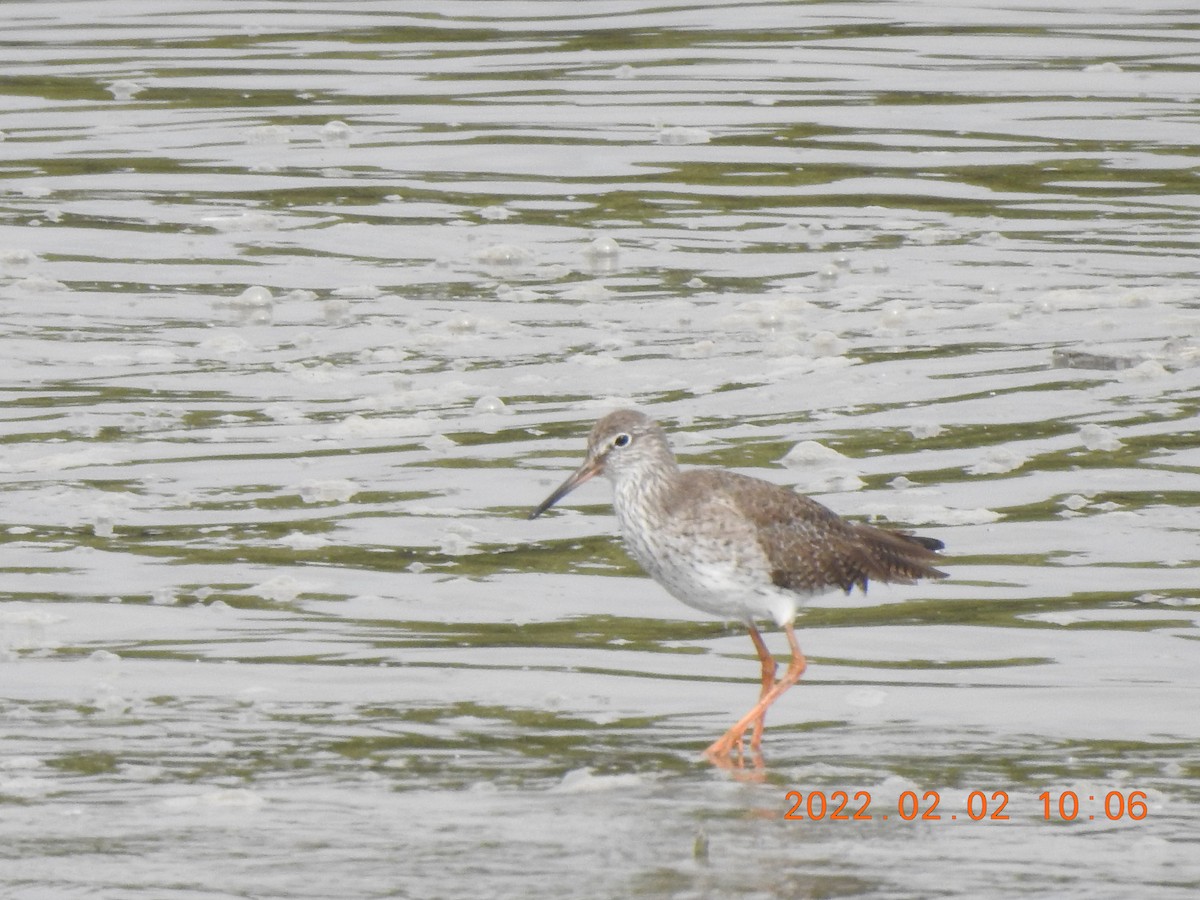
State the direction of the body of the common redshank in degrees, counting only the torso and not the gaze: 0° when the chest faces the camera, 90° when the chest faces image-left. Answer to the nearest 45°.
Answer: approximately 90°

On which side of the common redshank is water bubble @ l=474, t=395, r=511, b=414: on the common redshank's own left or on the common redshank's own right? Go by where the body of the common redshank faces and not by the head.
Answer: on the common redshank's own right

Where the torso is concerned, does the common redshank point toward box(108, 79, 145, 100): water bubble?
no
